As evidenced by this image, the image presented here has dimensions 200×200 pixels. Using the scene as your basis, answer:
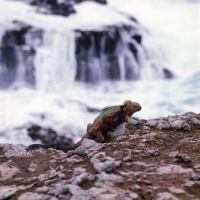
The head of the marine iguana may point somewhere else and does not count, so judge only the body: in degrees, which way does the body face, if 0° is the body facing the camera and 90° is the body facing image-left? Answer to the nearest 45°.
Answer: approximately 270°
